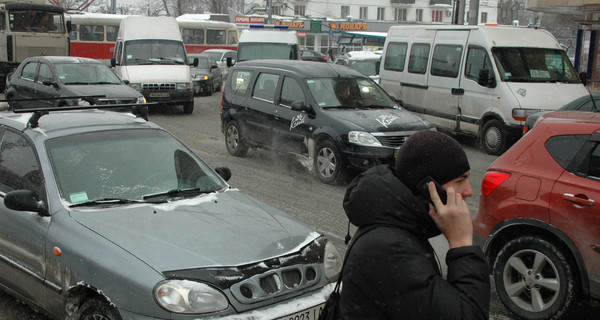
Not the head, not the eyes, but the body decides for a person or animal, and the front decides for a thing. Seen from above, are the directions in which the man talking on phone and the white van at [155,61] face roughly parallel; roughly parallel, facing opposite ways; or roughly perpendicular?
roughly perpendicular

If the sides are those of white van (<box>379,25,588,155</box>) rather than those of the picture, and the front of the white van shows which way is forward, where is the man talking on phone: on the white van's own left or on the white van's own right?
on the white van's own right

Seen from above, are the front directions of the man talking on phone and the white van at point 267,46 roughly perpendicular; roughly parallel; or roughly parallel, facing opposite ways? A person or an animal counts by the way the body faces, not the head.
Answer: roughly perpendicular

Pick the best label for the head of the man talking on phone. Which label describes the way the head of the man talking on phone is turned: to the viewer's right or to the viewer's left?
to the viewer's right

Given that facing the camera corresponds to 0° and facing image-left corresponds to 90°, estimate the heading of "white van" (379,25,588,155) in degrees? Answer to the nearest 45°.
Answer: approximately 315°

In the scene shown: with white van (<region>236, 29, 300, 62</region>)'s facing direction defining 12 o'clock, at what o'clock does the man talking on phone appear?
The man talking on phone is roughly at 12 o'clock from the white van.

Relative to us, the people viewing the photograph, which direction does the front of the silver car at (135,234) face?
facing the viewer and to the right of the viewer

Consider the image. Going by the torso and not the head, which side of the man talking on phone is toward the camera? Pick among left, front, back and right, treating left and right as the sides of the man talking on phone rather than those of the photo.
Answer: right

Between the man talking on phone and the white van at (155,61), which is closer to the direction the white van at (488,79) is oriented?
the man talking on phone

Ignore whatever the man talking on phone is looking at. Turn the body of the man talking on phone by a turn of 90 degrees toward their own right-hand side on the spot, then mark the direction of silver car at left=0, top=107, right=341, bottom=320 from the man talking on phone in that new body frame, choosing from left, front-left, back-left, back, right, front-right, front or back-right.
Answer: back-right

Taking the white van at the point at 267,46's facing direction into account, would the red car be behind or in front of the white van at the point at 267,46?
in front

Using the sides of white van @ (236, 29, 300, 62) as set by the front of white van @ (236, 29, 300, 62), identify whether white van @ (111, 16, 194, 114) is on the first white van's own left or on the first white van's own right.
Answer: on the first white van's own right
